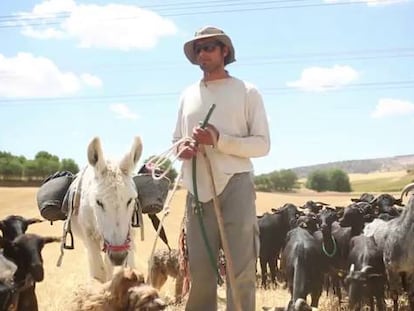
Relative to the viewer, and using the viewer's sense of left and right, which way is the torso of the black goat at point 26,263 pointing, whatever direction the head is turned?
facing the viewer and to the right of the viewer

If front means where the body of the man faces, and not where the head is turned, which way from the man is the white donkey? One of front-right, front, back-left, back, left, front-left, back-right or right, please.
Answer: right

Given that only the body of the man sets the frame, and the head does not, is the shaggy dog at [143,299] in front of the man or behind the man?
in front

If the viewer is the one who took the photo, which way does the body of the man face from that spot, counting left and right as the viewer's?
facing the viewer and to the left of the viewer

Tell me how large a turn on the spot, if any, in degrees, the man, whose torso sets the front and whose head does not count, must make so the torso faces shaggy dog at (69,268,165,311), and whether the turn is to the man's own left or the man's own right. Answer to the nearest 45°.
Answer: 0° — they already face it

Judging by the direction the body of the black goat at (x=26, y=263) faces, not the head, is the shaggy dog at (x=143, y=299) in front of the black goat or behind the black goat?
in front
